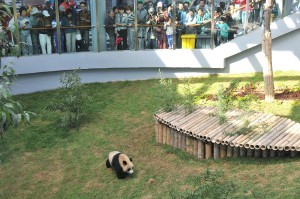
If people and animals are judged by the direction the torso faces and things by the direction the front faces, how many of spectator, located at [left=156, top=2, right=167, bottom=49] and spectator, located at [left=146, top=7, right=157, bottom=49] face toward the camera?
2

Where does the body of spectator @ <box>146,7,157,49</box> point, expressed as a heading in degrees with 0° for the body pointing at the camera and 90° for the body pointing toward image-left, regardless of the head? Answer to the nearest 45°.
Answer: approximately 0°

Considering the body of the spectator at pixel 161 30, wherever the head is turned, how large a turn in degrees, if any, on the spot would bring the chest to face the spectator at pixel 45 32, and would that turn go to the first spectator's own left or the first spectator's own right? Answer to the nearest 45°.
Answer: approximately 90° to the first spectator's own right

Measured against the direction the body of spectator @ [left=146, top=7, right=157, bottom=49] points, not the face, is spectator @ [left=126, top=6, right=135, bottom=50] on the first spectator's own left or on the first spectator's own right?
on the first spectator's own right

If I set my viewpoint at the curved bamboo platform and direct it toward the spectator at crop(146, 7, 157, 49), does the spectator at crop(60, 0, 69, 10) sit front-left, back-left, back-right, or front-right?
front-left

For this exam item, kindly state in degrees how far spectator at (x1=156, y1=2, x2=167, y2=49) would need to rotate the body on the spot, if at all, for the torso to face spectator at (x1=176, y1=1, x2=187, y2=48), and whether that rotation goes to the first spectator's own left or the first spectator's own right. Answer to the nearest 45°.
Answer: approximately 90° to the first spectator's own left

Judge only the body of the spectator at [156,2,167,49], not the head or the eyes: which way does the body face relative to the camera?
toward the camera

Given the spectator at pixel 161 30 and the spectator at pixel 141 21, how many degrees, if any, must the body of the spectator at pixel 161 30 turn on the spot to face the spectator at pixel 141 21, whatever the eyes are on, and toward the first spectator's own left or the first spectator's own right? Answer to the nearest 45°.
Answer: approximately 90° to the first spectator's own right

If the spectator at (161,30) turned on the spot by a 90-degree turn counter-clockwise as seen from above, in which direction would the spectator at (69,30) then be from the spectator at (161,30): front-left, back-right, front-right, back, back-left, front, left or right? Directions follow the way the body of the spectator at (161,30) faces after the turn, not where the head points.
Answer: back

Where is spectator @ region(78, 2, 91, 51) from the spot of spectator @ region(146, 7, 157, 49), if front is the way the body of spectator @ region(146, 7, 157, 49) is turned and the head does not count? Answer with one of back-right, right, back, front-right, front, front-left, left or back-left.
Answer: right

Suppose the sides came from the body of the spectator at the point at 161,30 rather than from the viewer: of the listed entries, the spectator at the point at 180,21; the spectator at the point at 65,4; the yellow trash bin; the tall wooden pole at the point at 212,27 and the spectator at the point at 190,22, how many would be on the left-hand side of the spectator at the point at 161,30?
4

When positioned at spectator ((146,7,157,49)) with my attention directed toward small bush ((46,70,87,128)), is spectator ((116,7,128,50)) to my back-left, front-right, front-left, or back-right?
front-right
